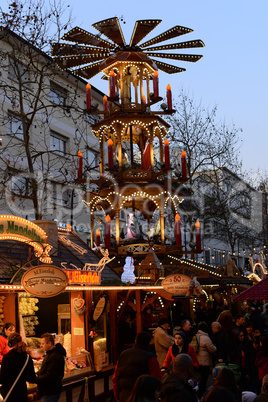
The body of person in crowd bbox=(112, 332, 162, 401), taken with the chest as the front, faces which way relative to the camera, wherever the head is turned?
away from the camera

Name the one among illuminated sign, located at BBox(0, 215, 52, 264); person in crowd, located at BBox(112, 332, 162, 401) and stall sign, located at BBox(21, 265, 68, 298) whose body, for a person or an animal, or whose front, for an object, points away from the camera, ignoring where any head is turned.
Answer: the person in crowd

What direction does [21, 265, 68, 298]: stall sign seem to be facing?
toward the camera

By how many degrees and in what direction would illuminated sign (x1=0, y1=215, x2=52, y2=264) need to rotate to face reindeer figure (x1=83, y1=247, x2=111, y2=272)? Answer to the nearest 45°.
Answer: approximately 135° to its left

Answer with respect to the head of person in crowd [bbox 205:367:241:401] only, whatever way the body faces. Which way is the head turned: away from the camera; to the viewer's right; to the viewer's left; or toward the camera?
away from the camera

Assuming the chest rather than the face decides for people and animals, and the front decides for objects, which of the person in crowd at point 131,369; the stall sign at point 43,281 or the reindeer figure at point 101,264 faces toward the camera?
the stall sign

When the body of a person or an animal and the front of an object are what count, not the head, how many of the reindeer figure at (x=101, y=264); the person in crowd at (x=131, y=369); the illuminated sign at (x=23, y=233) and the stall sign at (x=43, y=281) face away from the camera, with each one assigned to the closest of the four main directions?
1

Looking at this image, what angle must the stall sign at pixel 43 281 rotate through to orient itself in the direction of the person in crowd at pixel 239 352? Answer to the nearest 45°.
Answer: approximately 90° to its left

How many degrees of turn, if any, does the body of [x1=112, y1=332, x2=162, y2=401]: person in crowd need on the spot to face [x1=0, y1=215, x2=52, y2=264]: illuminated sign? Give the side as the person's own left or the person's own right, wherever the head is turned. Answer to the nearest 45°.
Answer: approximately 45° to the person's own left

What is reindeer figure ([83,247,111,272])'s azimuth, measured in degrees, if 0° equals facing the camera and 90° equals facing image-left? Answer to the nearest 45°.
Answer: approximately 270°

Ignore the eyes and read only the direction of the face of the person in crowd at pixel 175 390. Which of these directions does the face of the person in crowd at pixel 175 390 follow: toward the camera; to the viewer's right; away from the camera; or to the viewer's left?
away from the camera

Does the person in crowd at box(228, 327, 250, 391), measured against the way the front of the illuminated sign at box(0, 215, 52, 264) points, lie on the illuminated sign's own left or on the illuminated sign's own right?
on the illuminated sign's own left

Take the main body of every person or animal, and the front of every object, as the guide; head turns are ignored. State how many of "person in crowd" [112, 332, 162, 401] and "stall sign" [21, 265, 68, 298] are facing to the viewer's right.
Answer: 0

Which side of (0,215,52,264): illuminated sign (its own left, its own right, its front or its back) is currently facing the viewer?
front

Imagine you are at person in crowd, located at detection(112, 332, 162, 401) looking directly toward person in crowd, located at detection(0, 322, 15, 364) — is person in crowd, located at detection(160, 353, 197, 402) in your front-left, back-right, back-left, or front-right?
back-left

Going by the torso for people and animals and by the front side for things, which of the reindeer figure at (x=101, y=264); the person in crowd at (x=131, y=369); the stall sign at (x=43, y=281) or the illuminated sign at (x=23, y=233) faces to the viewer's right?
the reindeer figure

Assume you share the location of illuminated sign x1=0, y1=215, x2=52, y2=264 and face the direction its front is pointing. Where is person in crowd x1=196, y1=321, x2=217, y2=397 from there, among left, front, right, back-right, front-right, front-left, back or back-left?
left

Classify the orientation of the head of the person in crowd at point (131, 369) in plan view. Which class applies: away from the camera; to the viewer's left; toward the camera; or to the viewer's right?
away from the camera
